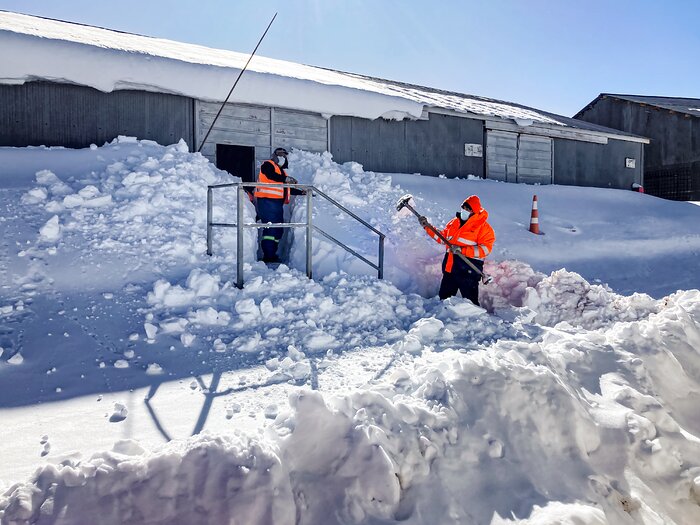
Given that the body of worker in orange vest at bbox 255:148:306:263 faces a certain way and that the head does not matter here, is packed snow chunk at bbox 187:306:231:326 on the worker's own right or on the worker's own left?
on the worker's own right

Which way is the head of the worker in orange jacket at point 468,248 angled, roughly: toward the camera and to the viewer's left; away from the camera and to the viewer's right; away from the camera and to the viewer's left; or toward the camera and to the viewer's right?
toward the camera and to the viewer's left

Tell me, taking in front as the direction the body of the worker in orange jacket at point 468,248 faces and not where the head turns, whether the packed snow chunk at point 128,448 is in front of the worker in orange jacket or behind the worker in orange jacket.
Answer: in front

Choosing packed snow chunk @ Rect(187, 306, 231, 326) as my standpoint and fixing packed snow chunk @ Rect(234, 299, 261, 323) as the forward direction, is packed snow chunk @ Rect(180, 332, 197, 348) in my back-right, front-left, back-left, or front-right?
back-right

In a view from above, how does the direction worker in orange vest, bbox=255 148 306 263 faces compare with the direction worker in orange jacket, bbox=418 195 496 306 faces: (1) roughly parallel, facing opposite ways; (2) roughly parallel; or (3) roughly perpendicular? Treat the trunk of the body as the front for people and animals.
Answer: roughly perpendicular

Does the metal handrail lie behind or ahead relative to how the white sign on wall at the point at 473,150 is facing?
ahead

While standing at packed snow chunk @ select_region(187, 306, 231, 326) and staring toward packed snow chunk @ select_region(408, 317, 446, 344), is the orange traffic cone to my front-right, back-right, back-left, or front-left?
front-left

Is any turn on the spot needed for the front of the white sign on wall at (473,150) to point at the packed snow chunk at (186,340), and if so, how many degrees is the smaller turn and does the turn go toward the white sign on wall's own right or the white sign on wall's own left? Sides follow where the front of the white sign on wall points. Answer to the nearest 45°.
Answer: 0° — it already faces it

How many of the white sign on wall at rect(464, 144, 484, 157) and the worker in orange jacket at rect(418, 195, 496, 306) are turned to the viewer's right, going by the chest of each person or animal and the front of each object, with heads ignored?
0

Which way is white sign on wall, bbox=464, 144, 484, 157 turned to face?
toward the camera

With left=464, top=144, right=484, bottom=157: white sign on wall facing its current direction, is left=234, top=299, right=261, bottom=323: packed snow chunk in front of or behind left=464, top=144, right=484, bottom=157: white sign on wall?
in front

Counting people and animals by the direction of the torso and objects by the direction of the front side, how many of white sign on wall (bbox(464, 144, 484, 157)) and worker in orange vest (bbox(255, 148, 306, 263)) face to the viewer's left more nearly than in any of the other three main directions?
0

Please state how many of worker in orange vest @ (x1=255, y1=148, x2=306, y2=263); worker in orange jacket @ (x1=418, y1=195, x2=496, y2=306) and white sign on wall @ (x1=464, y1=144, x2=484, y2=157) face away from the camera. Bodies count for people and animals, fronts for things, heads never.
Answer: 0

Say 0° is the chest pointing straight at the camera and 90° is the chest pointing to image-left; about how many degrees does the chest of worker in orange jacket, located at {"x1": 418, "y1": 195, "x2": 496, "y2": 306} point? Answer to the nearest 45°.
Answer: approximately 45°

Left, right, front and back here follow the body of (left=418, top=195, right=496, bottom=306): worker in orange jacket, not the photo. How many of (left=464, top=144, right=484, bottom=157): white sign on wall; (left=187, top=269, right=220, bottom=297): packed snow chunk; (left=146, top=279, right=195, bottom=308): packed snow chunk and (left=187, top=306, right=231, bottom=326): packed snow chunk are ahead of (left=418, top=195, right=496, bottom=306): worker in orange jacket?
3

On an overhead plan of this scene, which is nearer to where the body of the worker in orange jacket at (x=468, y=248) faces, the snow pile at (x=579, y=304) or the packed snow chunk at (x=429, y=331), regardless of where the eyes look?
the packed snow chunk
